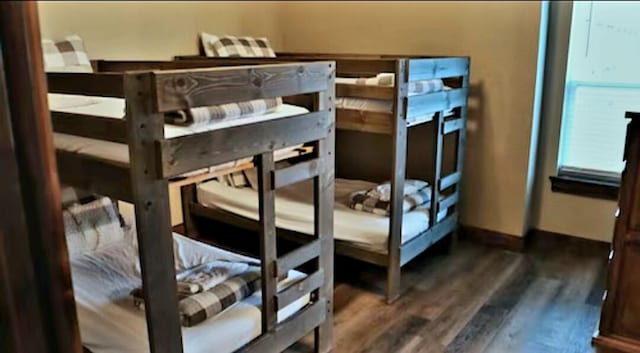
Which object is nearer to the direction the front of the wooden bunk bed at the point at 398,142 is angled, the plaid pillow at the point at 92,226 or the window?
the window

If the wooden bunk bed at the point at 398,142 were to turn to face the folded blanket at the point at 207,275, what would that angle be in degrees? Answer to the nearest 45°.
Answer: approximately 90° to its right

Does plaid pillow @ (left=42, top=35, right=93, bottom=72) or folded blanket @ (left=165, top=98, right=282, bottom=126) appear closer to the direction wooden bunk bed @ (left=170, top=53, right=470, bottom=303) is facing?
the folded blanket

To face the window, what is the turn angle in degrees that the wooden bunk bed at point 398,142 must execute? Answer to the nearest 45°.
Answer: approximately 45° to its left

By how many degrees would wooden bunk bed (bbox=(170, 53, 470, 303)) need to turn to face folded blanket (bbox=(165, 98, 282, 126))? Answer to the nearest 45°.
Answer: approximately 90° to its right

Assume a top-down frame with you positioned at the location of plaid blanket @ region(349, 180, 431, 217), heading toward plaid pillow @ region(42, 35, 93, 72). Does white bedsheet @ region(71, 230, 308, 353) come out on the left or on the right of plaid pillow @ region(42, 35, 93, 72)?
left

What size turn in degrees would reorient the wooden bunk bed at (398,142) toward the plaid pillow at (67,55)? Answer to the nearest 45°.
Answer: approximately 135° to its right

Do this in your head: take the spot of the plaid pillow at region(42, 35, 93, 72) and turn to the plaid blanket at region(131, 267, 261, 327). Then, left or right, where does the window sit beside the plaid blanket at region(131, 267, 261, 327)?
left

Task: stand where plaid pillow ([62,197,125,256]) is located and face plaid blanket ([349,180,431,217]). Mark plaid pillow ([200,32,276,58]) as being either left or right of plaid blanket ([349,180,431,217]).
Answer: left

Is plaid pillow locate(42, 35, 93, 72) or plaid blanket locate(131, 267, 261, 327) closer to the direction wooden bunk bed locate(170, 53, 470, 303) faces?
the plaid blanket

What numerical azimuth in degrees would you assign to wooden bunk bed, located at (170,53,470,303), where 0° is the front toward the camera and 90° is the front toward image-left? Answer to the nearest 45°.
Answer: approximately 315°

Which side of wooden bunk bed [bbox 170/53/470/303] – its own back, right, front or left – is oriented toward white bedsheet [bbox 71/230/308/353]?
right
